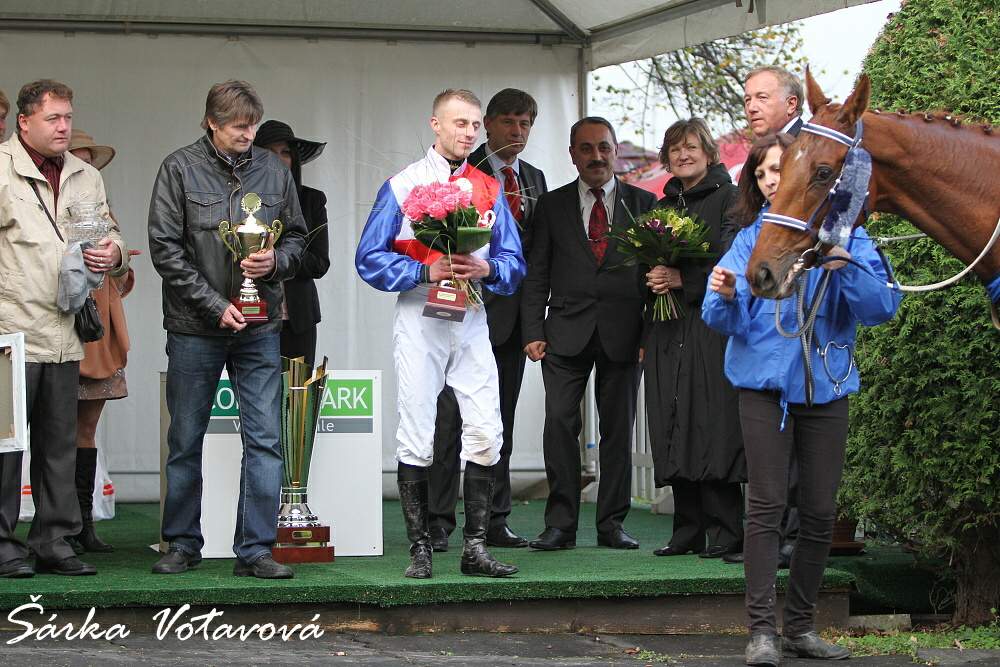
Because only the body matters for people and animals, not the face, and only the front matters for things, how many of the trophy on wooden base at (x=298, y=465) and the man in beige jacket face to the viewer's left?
0

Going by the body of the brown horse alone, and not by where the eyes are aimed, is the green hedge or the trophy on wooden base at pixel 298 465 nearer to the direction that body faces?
the trophy on wooden base

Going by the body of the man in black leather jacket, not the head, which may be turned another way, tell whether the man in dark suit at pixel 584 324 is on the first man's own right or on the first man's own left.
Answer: on the first man's own left

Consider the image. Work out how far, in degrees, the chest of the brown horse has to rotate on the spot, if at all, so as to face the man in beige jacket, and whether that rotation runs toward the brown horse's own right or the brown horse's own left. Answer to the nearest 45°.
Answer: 0° — it already faces them

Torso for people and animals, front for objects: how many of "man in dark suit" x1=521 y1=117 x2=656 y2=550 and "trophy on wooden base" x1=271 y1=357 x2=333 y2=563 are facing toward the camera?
2

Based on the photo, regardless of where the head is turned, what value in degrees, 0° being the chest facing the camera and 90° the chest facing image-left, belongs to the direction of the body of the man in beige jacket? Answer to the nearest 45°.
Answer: approximately 315°
